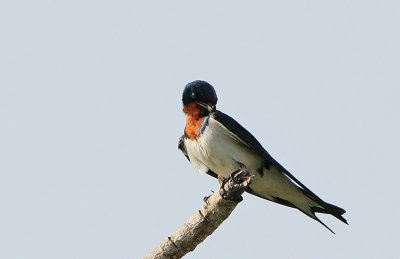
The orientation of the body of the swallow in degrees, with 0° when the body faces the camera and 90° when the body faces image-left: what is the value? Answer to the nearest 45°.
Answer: approximately 45°
